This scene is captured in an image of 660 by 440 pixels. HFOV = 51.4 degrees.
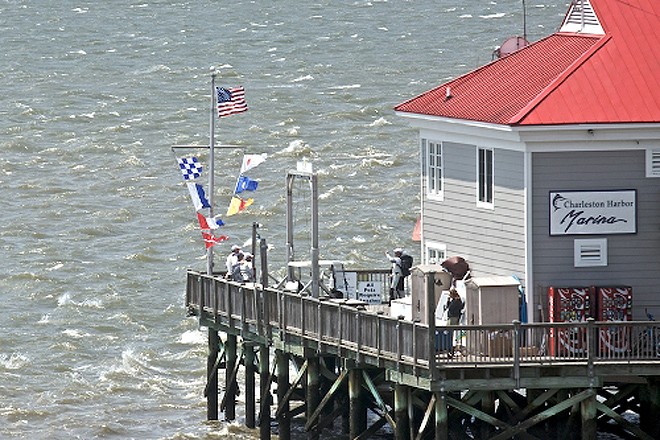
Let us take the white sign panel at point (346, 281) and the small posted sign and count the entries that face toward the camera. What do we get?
2

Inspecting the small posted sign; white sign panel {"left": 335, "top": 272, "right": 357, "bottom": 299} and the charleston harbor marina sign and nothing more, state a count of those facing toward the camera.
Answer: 3

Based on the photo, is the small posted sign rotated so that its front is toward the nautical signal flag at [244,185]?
no

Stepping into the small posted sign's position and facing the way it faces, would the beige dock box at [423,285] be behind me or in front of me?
in front

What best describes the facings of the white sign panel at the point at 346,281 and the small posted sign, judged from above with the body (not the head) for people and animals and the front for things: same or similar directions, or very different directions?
same or similar directions

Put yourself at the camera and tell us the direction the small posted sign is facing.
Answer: facing the viewer

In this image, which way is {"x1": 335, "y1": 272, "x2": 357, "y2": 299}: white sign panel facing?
toward the camera

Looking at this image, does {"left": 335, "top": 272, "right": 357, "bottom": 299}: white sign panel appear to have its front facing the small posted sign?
no

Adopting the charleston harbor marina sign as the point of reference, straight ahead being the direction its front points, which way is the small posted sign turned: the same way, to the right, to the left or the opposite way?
the same way
